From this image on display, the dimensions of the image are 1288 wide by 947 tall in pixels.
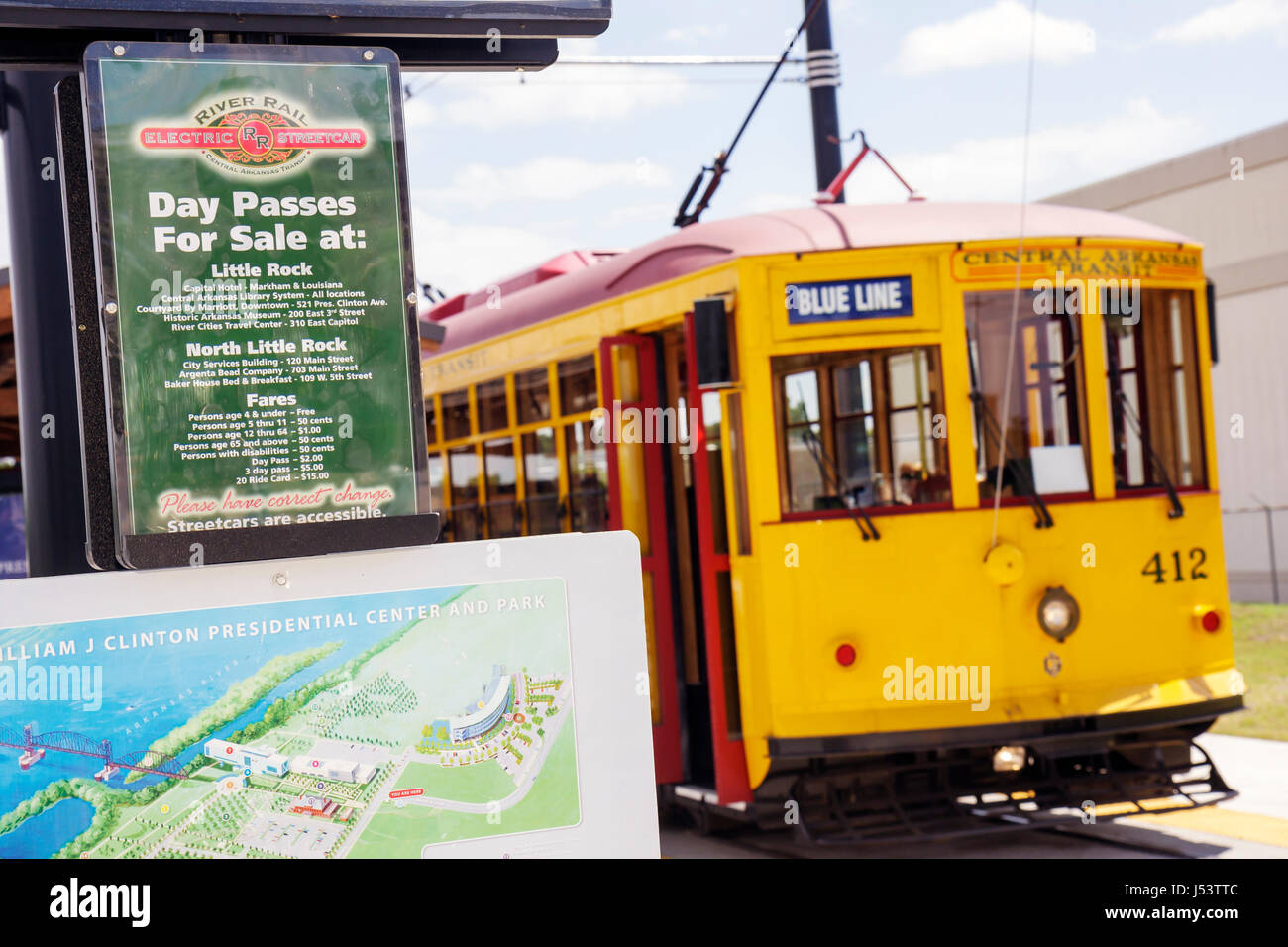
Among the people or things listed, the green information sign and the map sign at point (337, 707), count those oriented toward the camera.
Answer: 2

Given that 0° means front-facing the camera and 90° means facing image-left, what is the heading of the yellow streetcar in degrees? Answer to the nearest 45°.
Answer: approximately 315°

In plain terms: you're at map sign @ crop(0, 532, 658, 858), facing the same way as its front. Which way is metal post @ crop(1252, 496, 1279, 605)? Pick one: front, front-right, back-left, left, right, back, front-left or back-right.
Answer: back-left

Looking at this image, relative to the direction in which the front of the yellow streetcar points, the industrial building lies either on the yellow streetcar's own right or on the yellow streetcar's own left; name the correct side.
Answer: on the yellow streetcar's own left

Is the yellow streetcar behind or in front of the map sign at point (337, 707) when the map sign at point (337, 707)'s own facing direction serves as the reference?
behind

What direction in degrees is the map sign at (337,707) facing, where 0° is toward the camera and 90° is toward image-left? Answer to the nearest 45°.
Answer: approximately 0°

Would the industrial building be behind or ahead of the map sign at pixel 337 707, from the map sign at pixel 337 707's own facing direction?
behind
